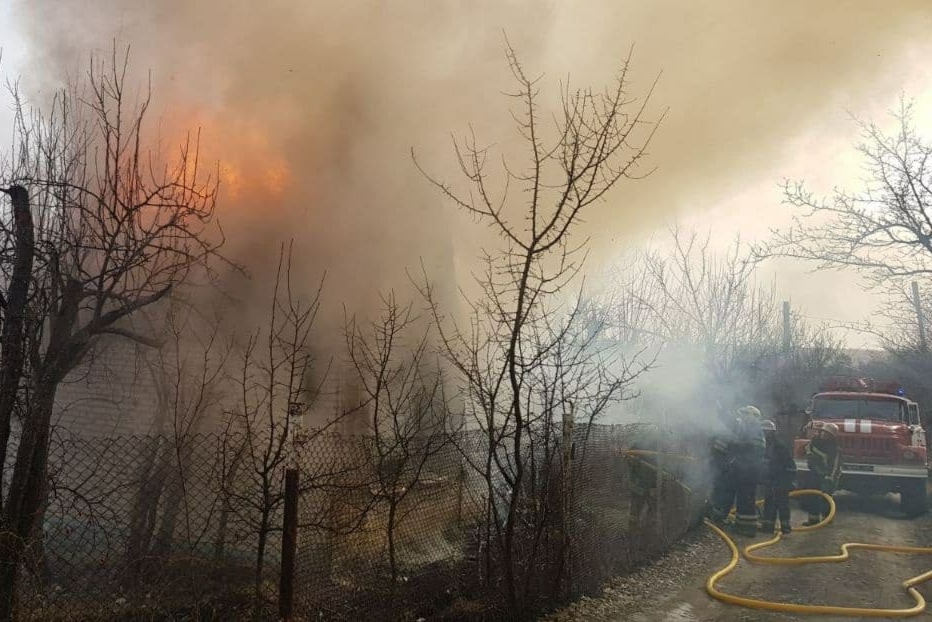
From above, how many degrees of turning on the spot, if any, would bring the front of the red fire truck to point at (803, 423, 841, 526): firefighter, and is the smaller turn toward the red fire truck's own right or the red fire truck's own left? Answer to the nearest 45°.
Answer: approximately 45° to the red fire truck's own right

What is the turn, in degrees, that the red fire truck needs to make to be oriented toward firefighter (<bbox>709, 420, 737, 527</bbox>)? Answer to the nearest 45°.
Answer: approximately 45° to its right

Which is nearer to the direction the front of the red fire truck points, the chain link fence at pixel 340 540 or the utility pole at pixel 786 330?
the chain link fence

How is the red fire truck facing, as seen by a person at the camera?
facing the viewer

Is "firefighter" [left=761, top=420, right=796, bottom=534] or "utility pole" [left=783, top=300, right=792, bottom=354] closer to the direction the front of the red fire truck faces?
the firefighter

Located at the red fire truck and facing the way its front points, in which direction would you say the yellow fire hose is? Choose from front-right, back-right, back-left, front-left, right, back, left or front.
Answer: front

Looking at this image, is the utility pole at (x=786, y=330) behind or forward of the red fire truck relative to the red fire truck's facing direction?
behind

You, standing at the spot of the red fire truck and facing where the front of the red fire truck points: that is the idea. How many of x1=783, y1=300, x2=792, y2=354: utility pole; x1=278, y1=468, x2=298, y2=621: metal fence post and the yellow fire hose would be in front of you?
2

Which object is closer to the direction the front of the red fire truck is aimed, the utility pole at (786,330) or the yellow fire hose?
the yellow fire hose

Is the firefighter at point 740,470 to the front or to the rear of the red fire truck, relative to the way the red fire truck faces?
to the front

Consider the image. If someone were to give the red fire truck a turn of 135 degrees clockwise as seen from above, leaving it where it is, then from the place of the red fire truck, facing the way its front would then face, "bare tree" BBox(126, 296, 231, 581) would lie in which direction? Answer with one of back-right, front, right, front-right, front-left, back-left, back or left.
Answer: left
